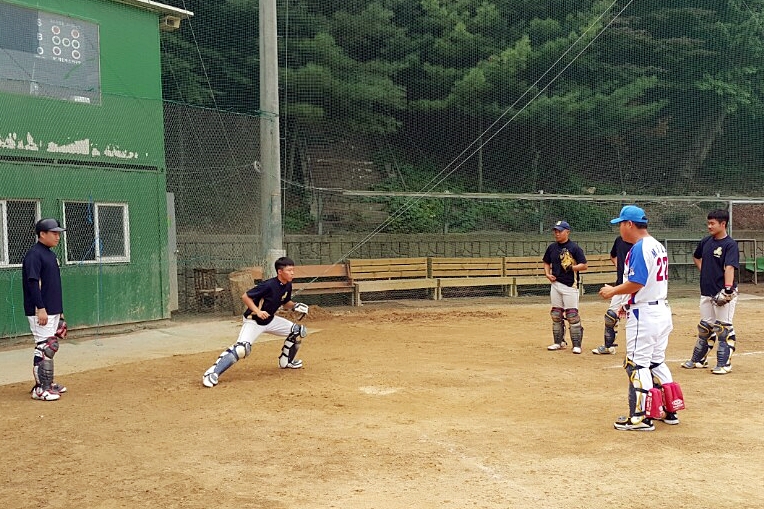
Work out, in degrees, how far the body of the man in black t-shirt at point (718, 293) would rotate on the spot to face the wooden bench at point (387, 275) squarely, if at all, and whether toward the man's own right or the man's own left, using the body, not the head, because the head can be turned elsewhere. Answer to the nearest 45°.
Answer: approximately 90° to the man's own right

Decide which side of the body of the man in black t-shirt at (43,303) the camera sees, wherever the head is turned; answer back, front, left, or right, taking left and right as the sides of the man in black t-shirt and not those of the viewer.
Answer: right

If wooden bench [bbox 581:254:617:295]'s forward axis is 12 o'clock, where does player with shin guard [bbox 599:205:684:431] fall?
The player with shin guard is roughly at 12 o'clock from the wooden bench.

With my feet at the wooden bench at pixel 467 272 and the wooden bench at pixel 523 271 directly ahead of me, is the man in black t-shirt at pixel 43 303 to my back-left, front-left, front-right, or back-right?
back-right

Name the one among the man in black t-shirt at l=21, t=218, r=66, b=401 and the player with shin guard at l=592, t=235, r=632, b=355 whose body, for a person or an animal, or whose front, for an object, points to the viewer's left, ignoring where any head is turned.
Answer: the player with shin guard

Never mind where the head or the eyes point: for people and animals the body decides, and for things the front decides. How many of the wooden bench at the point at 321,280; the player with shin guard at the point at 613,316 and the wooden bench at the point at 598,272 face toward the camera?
2

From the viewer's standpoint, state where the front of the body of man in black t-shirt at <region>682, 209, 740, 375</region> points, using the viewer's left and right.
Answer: facing the viewer and to the left of the viewer

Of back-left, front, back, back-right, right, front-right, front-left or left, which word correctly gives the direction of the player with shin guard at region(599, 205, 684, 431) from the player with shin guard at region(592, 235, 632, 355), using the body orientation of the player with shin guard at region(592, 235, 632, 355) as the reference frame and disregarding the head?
left

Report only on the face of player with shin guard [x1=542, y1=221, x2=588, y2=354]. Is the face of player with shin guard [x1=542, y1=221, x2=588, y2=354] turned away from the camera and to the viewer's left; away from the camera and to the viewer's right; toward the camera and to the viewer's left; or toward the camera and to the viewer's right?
toward the camera and to the viewer's left

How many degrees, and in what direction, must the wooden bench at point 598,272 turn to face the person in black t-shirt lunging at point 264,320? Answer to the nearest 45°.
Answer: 0° — it already faces them

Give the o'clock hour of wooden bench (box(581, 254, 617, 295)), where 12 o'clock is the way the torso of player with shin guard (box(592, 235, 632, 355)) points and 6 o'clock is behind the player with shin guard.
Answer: The wooden bench is roughly at 3 o'clock from the player with shin guard.

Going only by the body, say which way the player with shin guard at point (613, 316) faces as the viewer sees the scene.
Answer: to the viewer's left

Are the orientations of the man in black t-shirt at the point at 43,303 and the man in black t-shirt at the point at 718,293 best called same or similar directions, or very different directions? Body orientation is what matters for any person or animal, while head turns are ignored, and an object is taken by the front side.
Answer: very different directions

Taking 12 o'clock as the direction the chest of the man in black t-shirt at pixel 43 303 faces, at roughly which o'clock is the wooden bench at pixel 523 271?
The wooden bench is roughly at 11 o'clock from the man in black t-shirt.

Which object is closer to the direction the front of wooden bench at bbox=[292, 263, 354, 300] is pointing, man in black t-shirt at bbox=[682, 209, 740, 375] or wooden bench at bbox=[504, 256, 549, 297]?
the man in black t-shirt
